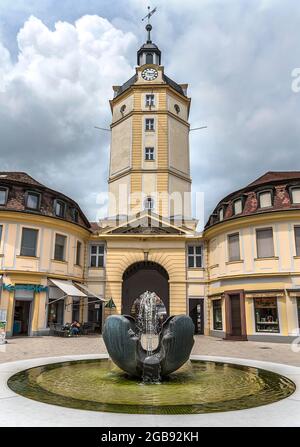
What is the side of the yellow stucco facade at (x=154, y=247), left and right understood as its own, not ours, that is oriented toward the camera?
front

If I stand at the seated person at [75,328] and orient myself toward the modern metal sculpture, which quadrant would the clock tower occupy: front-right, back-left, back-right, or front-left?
back-left

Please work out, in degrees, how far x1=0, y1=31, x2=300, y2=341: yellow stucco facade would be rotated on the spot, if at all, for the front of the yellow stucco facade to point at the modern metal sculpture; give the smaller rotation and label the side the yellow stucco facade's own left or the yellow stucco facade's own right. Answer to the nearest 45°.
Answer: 0° — it already faces it
